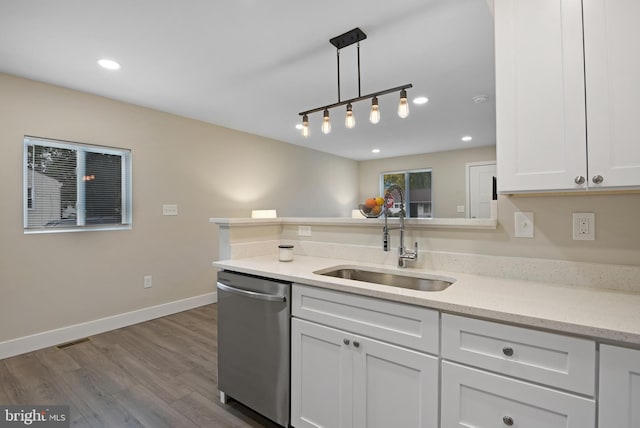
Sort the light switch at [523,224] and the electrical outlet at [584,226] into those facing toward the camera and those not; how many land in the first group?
2

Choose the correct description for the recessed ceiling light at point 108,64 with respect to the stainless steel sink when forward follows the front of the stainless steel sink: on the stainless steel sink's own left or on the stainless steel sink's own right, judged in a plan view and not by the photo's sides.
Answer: on the stainless steel sink's own right

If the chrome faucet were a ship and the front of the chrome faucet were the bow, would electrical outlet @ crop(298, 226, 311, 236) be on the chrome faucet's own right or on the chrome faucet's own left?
on the chrome faucet's own right

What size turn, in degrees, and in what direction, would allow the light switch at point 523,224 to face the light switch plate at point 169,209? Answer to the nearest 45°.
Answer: approximately 90° to its right

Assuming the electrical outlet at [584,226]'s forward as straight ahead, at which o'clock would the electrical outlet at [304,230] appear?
the electrical outlet at [304,230] is roughly at 3 o'clock from the electrical outlet at [584,226].

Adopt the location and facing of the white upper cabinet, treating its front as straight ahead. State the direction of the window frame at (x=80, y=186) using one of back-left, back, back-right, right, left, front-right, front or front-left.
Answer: right

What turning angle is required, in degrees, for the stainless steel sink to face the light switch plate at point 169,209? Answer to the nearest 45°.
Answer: approximately 90° to its right

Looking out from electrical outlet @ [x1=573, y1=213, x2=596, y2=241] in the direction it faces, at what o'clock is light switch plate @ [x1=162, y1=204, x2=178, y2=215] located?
The light switch plate is roughly at 3 o'clock from the electrical outlet.

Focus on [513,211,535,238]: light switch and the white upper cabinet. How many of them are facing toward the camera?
2

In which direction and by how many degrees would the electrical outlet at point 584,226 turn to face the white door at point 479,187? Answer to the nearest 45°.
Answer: approximately 180°

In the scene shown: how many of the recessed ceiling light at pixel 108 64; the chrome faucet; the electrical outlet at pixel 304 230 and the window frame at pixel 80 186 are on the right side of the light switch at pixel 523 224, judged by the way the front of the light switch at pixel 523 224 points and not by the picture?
4

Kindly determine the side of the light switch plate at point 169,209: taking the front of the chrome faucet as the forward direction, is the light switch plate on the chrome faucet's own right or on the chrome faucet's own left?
on the chrome faucet's own right

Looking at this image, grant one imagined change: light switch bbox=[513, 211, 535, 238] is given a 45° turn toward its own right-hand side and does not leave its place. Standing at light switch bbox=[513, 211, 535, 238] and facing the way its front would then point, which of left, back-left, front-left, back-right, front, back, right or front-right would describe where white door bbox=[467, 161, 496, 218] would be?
back-right

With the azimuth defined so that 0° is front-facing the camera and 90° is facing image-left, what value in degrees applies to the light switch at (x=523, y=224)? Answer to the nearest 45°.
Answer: approximately 0°
